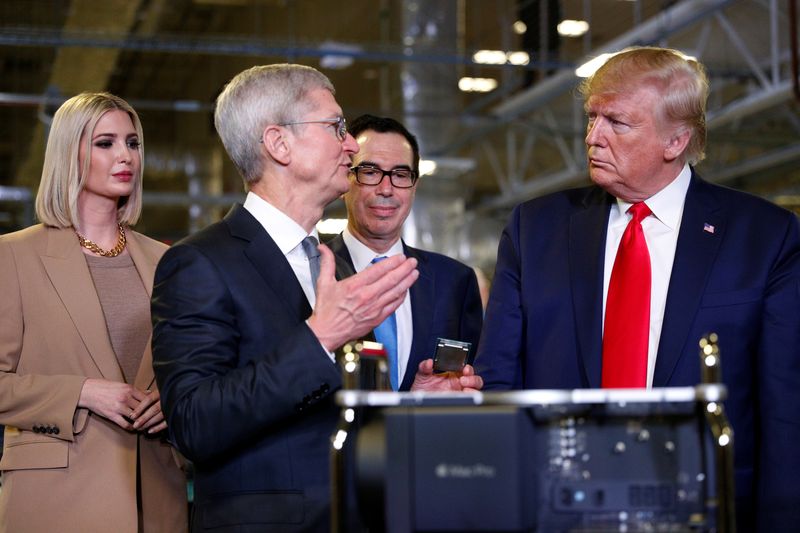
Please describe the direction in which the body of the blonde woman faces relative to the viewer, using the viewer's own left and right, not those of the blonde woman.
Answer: facing the viewer and to the right of the viewer

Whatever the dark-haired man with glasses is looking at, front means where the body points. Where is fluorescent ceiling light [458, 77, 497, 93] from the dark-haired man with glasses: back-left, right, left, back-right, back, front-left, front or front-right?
back

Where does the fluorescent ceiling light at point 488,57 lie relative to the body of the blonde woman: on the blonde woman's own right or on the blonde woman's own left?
on the blonde woman's own left

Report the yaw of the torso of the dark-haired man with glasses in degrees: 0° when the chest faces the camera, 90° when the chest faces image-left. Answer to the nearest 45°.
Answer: approximately 0°

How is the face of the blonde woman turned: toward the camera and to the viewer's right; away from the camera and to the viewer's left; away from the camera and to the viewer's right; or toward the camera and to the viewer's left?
toward the camera and to the viewer's right

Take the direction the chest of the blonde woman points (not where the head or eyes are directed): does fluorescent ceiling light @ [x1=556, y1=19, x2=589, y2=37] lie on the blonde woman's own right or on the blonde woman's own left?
on the blonde woman's own left

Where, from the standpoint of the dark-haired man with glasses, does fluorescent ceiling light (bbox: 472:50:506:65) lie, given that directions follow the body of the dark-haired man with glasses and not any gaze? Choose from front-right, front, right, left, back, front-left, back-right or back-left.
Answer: back

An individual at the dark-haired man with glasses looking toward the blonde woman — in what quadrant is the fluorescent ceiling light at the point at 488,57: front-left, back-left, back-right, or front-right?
back-right

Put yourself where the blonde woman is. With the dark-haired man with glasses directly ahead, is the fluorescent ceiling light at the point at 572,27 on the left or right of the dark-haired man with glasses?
left

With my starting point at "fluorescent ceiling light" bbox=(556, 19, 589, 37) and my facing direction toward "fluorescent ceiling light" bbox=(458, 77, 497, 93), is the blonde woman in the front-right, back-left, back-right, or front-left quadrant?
back-left

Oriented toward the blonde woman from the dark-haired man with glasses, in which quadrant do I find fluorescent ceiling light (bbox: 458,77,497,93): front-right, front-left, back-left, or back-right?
back-right

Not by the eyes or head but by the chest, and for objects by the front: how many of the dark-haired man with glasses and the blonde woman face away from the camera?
0
